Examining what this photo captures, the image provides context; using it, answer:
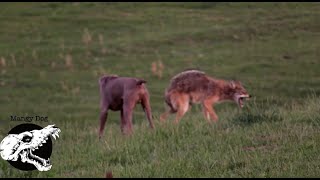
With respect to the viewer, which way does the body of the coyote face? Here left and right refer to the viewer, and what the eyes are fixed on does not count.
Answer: facing to the right of the viewer
